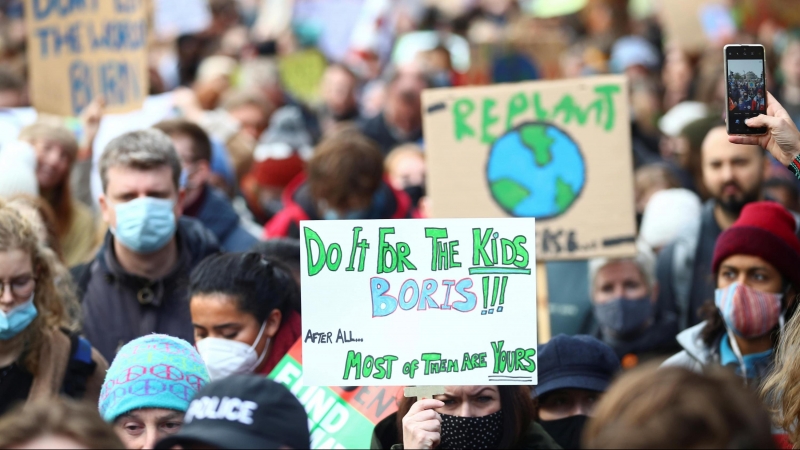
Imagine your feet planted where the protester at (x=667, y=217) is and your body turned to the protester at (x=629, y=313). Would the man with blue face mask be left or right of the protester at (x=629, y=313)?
right

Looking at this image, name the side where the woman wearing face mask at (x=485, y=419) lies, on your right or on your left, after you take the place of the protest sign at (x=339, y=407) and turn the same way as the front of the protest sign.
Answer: on your left

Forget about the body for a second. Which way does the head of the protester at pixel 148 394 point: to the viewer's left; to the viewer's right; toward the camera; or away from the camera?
toward the camera

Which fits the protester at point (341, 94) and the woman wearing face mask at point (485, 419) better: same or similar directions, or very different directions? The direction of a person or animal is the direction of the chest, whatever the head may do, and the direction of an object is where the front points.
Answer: same or similar directions

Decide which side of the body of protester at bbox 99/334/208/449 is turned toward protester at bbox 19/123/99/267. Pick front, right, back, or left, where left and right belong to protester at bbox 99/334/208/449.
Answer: back

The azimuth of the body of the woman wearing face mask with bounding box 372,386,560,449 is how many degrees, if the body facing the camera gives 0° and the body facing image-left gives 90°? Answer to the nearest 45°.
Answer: approximately 0°

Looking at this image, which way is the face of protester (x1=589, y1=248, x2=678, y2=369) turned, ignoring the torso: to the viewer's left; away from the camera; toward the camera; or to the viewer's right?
toward the camera

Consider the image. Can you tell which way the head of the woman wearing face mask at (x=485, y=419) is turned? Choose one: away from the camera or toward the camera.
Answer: toward the camera

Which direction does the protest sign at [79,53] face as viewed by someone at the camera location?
facing the viewer

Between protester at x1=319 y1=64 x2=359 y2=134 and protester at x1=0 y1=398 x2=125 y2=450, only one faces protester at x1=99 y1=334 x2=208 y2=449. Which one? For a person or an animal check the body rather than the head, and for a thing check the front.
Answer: protester at x1=319 y1=64 x2=359 y2=134

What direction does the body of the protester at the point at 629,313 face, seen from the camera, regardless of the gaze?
toward the camera

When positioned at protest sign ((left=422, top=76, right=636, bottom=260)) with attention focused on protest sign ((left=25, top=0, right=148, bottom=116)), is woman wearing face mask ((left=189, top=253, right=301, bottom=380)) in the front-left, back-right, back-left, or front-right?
front-left

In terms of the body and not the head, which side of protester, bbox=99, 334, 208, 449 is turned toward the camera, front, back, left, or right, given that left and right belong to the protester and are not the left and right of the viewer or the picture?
front

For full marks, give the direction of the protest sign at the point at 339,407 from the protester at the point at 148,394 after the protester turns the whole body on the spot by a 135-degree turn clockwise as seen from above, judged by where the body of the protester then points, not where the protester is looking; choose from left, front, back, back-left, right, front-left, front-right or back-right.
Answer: right

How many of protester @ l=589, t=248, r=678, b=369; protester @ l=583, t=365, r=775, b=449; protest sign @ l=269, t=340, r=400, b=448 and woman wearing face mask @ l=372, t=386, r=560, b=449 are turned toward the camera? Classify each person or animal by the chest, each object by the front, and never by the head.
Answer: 3

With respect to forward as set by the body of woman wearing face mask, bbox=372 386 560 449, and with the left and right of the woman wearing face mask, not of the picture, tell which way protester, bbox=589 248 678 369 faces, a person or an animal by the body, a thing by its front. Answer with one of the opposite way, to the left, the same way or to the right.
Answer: the same way
